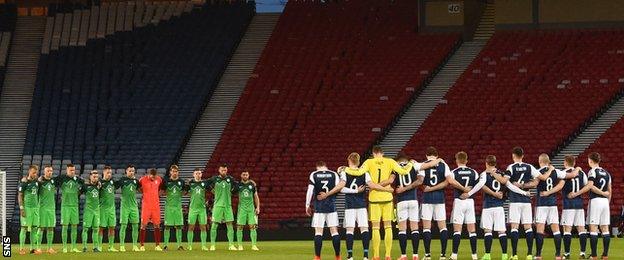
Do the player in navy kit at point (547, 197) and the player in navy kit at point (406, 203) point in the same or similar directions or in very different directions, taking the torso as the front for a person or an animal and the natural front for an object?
same or similar directions

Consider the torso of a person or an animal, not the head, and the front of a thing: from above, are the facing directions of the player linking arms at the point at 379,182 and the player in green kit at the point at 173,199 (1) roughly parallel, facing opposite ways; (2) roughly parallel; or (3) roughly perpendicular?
roughly parallel, facing opposite ways

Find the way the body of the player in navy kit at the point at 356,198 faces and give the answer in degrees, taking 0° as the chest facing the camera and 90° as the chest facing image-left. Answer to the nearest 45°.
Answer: approximately 180°

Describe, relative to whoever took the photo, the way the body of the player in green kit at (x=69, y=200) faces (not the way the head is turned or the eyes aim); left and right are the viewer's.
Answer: facing the viewer

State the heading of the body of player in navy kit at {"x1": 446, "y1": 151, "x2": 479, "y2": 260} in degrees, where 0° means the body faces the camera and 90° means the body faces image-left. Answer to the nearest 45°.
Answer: approximately 180°

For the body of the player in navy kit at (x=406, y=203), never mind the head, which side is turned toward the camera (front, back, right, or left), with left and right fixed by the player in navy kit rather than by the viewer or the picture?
back

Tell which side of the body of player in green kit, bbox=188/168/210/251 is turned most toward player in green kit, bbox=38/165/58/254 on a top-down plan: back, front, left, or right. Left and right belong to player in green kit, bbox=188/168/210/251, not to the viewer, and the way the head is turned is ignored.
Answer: right

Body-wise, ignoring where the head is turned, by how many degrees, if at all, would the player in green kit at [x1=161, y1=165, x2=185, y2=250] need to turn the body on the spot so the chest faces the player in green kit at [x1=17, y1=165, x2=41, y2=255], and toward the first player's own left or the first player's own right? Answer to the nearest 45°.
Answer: approximately 90° to the first player's own right

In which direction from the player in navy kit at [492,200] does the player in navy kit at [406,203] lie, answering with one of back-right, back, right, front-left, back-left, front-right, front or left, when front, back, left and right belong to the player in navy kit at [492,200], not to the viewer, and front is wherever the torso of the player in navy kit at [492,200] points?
left

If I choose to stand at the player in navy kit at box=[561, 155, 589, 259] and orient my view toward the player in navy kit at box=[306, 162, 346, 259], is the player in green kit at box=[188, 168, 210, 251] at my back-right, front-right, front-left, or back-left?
front-right

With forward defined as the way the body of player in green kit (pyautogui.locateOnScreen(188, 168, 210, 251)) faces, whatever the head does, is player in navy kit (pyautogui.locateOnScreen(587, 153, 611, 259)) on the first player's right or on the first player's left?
on the first player's left

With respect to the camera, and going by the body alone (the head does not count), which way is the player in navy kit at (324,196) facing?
away from the camera

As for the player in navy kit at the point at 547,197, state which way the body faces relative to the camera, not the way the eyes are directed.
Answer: away from the camera

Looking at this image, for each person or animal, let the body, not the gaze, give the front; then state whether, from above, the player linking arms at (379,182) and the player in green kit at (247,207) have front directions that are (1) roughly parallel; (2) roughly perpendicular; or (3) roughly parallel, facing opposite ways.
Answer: roughly parallel, facing opposite ways

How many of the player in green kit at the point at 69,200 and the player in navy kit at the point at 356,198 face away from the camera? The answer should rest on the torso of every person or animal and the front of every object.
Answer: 1

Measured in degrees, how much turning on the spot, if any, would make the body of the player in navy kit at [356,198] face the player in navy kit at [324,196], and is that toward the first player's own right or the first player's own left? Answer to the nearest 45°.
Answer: approximately 90° to the first player's own left

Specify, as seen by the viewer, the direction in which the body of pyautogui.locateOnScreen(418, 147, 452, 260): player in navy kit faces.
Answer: away from the camera

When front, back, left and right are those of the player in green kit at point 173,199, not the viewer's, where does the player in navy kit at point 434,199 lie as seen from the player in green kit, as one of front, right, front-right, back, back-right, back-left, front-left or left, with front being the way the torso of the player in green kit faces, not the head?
front-left

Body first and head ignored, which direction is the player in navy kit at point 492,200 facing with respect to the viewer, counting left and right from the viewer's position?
facing away from the viewer
